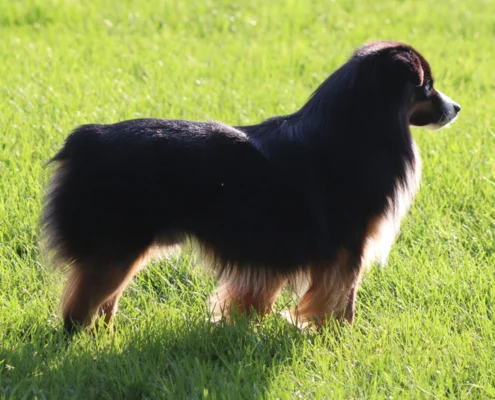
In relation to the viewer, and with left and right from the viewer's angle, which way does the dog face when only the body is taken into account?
facing to the right of the viewer
